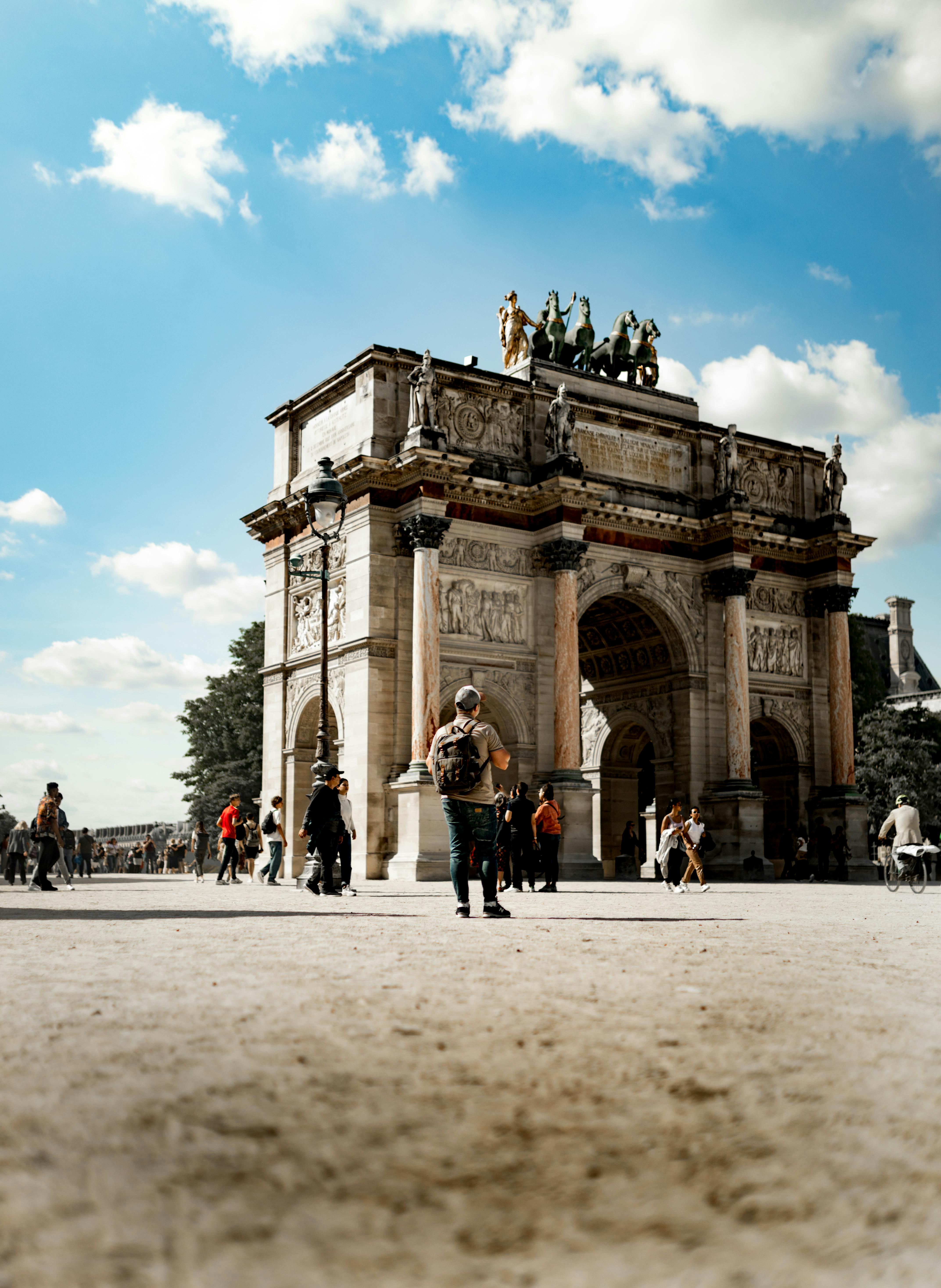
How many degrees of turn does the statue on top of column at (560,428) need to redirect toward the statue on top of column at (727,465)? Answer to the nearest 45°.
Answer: approximately 90° to its left

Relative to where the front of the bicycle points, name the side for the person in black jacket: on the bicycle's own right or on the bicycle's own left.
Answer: on the bicycle's own left

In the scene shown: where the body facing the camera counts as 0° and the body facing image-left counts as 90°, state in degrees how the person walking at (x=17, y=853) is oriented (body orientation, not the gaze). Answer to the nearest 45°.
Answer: approximately 180°
